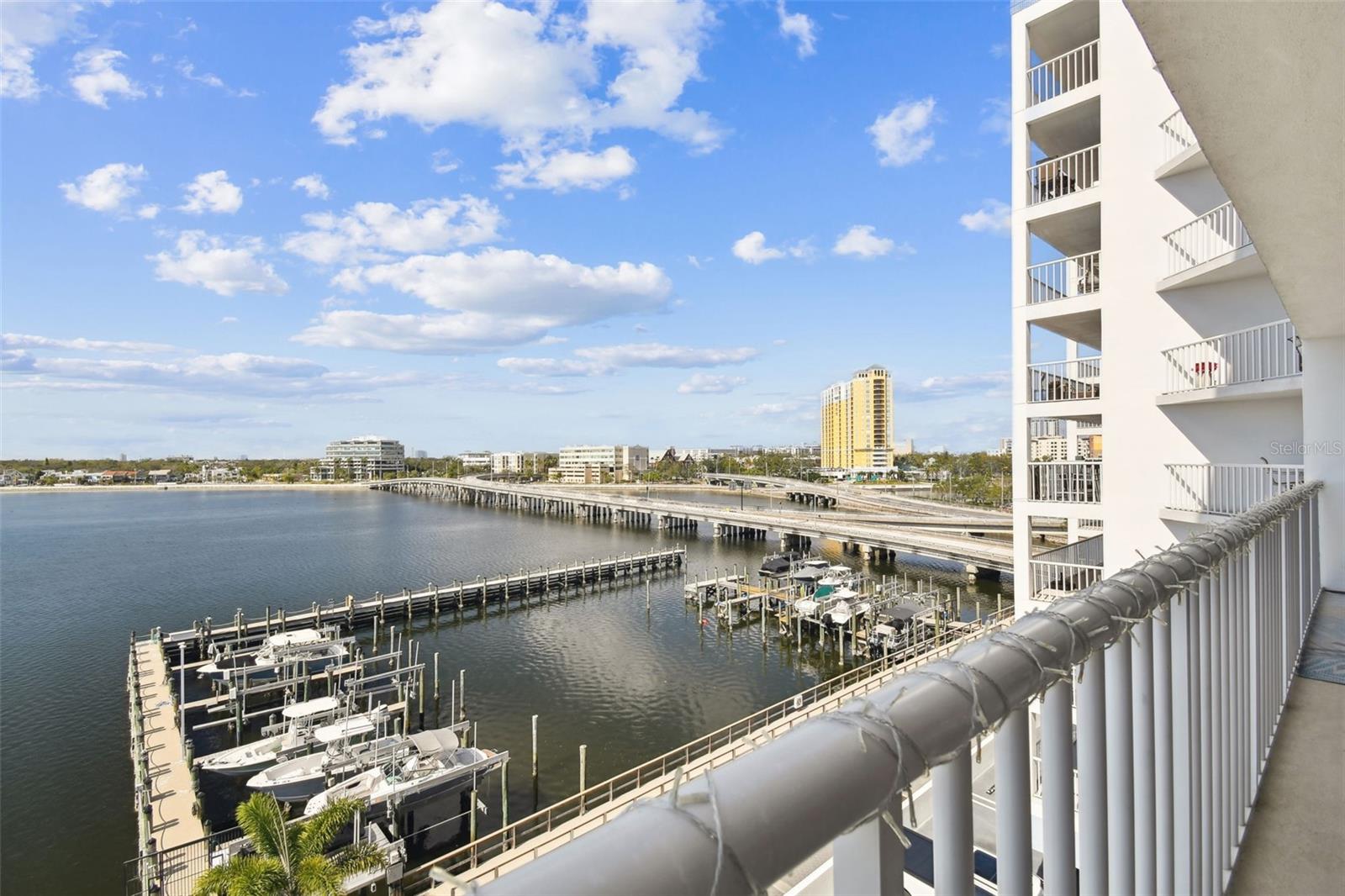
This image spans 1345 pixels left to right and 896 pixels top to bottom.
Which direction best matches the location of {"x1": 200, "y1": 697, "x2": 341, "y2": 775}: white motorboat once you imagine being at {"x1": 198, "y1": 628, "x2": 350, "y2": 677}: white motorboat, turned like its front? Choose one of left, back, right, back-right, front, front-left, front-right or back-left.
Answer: left

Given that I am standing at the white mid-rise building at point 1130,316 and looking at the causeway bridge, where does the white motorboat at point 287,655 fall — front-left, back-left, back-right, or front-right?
front-left

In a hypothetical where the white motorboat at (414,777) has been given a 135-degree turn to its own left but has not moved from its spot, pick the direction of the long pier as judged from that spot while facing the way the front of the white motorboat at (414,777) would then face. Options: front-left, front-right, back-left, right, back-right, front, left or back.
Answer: right

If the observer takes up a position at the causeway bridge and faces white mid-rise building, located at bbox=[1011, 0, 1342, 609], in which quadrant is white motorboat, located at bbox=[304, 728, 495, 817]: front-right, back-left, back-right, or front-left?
front-right

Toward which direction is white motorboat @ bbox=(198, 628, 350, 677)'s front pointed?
to the viewer's left
